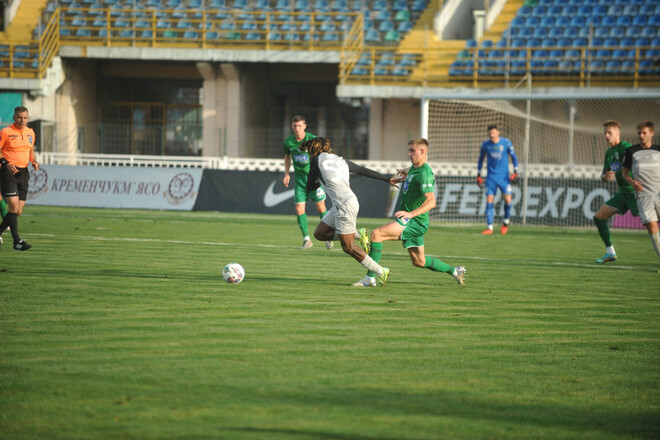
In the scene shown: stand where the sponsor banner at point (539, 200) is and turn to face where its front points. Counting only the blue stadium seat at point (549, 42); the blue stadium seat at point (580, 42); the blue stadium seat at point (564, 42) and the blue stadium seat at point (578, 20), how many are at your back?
4

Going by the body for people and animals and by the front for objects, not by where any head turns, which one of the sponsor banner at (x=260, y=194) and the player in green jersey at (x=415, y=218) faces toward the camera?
the sponsor banner

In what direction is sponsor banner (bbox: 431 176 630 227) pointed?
toward the camera

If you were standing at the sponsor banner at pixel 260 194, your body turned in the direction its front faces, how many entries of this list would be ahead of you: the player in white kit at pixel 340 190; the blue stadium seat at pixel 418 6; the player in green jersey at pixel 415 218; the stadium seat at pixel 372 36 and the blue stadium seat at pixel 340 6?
2

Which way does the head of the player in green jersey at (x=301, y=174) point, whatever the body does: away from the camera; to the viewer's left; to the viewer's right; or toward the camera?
toward the camera

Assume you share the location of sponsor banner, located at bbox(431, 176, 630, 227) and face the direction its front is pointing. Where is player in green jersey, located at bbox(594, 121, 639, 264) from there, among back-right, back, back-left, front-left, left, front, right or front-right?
front

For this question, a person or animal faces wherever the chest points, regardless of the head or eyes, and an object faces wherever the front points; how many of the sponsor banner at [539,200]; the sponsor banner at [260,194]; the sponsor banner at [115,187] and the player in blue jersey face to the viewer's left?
0

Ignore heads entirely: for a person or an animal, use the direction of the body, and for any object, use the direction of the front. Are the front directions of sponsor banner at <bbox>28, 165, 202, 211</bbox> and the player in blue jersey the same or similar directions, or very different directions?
same or similar directions

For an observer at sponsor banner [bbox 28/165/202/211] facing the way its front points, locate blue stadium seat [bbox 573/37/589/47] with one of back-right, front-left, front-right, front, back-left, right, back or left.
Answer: left

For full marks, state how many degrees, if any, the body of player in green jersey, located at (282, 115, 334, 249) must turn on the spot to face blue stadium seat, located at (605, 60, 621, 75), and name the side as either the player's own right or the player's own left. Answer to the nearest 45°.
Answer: approximately 135° to the player's own left

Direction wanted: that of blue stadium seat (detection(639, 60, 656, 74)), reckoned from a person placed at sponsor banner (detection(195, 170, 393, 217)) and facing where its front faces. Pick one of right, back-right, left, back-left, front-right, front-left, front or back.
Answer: left

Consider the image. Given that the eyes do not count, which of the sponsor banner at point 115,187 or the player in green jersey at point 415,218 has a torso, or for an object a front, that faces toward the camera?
the sponsor banner

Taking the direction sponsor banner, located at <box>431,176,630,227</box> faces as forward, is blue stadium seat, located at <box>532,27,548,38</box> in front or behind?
behind

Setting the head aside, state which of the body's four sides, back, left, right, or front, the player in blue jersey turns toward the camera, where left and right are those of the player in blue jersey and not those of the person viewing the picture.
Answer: front

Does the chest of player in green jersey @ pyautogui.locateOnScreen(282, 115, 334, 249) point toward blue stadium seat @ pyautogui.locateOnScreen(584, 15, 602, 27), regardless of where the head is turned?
no

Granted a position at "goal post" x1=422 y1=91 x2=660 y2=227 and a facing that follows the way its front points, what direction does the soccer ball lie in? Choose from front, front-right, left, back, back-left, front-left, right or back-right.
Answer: front

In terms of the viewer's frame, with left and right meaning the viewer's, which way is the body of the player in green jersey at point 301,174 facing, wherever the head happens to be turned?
facing the viewer

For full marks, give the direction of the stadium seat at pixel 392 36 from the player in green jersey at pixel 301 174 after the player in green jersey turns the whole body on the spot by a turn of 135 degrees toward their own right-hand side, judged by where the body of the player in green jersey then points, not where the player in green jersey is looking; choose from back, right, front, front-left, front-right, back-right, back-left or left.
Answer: front-right

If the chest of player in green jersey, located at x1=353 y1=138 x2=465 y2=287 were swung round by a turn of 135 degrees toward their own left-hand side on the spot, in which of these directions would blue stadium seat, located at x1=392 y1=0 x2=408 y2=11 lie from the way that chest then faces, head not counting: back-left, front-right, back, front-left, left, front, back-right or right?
back-left

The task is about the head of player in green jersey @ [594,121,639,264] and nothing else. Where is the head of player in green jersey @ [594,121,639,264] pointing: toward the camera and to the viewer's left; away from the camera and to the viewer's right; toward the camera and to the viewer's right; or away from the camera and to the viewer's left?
toward the camera and to the viewer's left

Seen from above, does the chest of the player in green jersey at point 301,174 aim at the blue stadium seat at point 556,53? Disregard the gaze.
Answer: no

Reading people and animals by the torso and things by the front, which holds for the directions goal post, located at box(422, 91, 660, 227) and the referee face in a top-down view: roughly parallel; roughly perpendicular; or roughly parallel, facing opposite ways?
roughly perpendicular
